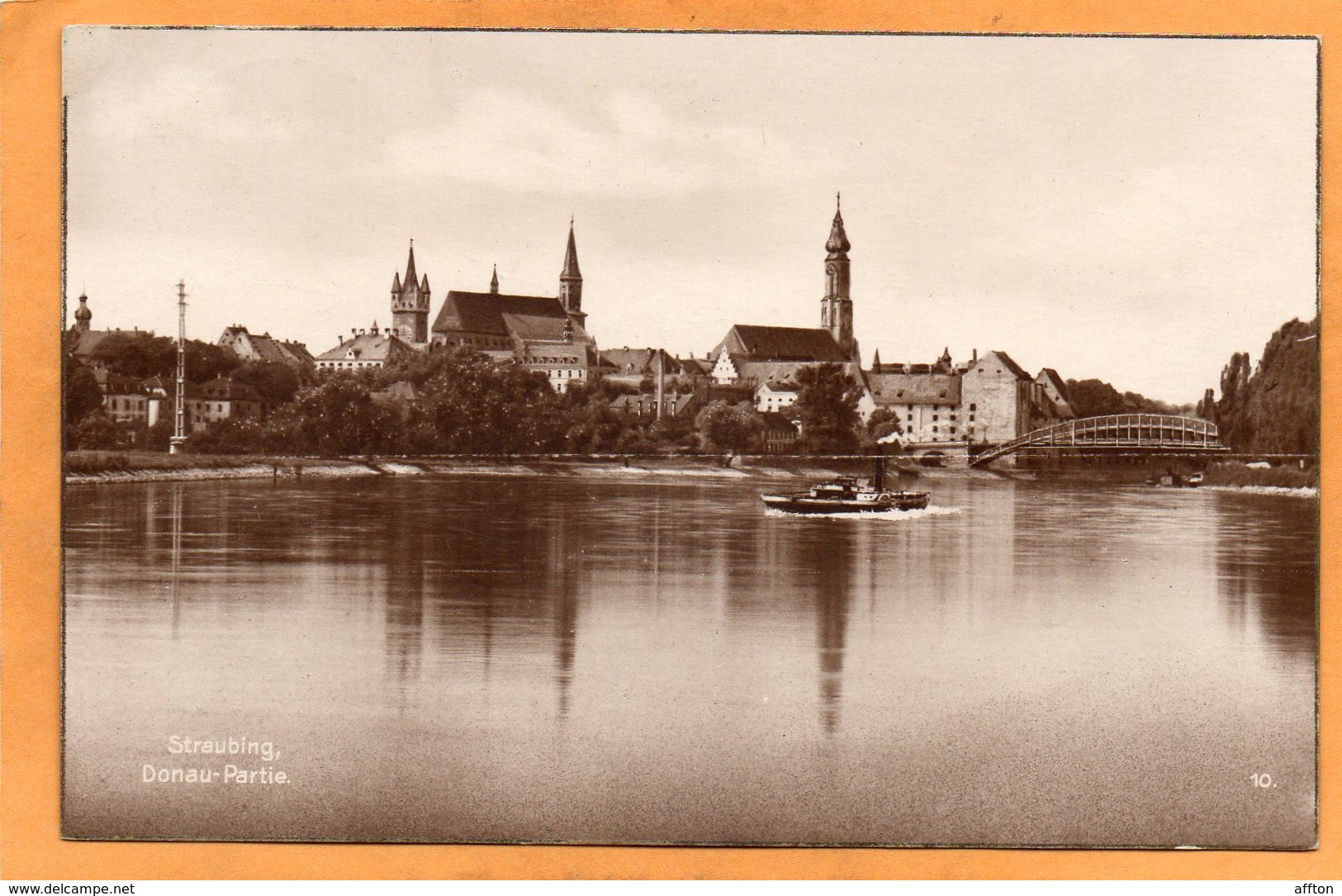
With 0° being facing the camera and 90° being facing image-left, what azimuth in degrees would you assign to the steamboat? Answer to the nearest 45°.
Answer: approximately 90°

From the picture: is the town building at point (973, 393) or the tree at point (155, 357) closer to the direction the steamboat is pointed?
the tree
